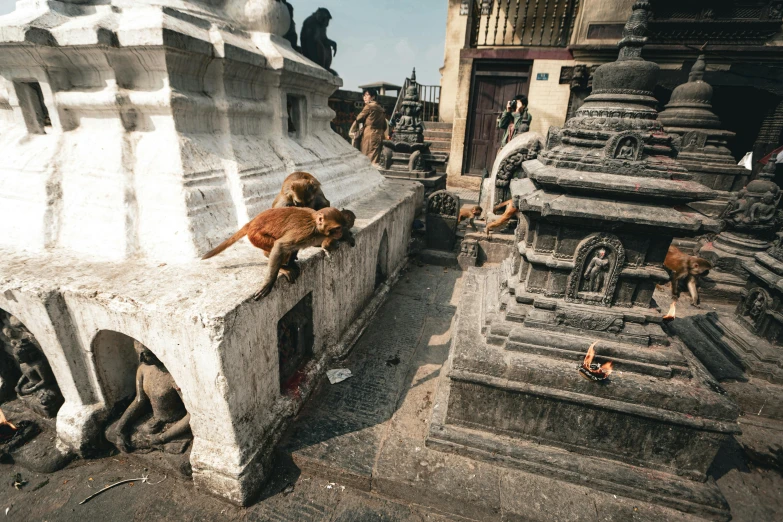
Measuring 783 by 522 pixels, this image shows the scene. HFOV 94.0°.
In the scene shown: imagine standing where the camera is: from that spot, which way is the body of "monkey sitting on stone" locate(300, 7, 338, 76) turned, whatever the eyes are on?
to the viewer's right

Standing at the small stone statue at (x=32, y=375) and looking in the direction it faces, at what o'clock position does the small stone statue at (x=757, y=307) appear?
the small stone statue at (x=757, y=307) is roughly at 9 o'clock from the small stone statue at (x=32, y=375).

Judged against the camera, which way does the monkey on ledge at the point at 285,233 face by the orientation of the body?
to the viewer's right

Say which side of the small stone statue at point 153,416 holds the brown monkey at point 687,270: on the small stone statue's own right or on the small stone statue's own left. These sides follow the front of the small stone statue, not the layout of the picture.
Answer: on the small stone statue's own left

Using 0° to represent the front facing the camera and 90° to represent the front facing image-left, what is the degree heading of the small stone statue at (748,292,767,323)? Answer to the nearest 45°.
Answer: approximately 45°

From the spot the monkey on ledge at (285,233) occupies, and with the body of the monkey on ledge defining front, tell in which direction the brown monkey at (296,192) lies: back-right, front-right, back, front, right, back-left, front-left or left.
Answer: left

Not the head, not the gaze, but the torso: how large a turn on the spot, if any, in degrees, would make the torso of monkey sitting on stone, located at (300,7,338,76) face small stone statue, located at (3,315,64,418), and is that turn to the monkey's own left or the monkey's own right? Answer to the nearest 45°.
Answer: approximately 90° to the monkey's own right

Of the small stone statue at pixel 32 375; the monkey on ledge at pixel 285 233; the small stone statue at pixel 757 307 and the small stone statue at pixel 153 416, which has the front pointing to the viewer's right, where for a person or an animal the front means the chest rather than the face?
the monkey on ledge

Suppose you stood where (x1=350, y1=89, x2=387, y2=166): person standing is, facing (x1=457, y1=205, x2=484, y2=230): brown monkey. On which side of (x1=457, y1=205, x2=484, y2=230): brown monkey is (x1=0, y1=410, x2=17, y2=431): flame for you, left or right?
right

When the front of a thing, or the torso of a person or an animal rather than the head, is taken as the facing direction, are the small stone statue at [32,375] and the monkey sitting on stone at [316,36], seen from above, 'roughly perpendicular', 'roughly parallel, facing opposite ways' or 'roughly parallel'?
roughly perpendicular

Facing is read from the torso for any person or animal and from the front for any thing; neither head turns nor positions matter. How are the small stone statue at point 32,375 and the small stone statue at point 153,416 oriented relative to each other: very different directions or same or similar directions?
same or similar directions

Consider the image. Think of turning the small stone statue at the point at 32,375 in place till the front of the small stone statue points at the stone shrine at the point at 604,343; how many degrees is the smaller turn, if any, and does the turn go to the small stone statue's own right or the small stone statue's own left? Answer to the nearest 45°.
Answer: approximately 90° to the small stone statue's own left

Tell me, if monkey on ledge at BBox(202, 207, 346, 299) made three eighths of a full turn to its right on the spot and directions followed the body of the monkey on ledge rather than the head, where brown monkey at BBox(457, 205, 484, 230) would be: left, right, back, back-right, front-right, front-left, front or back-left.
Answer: back

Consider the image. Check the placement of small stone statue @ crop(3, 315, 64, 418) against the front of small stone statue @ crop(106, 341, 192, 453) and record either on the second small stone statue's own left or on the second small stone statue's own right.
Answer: on the second small stone statue's own right

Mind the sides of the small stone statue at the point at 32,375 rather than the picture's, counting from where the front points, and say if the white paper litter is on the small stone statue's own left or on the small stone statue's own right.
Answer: on the small stone statue's own left
